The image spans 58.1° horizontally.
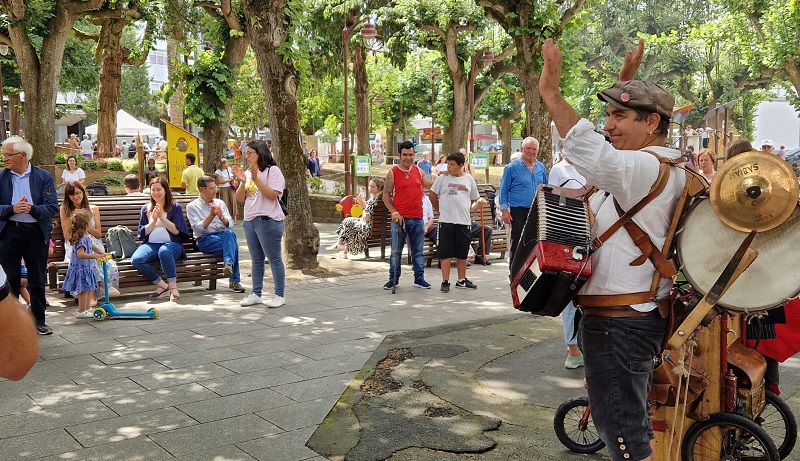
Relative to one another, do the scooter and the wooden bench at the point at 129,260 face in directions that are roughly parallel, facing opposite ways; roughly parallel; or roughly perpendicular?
roughly perpendicular

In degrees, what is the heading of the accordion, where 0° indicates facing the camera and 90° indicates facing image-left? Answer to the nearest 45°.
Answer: approximately 90°

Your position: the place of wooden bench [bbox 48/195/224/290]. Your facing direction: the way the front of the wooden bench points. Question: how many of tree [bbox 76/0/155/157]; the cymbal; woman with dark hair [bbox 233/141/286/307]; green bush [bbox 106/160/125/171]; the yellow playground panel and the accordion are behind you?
3

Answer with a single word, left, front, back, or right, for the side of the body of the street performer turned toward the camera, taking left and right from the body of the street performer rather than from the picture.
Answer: left

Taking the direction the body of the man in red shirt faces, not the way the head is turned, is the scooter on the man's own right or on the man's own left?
on the man's own right

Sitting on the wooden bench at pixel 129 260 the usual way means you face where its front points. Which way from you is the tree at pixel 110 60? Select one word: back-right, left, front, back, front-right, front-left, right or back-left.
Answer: back

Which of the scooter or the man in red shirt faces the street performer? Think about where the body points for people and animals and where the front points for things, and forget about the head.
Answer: the man in red shirt

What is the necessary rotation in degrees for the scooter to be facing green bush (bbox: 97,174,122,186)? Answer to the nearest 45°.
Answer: approximately 90° to its right

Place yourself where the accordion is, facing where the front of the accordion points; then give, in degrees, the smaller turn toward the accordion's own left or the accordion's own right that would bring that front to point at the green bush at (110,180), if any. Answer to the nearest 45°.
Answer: approximately 45° to the accordion's own right

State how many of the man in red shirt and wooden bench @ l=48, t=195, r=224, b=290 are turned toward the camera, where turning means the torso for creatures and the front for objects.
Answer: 2

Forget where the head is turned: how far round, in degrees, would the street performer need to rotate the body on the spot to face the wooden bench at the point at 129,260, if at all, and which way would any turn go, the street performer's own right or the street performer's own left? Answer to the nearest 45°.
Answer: approximately 45° to the street performer's own right

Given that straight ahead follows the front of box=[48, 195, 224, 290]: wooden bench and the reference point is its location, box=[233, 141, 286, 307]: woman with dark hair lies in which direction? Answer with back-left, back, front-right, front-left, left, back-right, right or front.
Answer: front-left

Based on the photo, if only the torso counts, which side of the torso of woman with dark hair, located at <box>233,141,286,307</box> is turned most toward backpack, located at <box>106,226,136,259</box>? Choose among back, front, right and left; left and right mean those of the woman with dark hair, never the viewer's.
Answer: right

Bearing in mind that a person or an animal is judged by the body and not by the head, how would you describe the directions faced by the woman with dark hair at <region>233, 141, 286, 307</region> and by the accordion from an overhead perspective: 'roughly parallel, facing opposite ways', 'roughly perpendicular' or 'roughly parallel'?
roughly perpendicular
